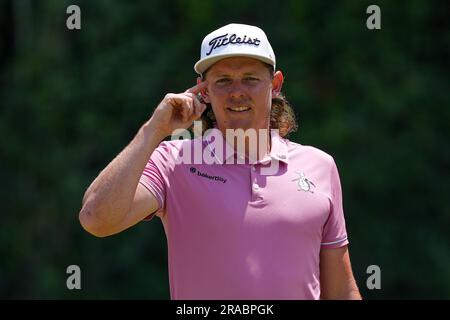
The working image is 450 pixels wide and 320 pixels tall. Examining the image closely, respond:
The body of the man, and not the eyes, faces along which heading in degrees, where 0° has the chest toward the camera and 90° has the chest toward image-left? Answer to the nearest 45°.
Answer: approximately 0°
